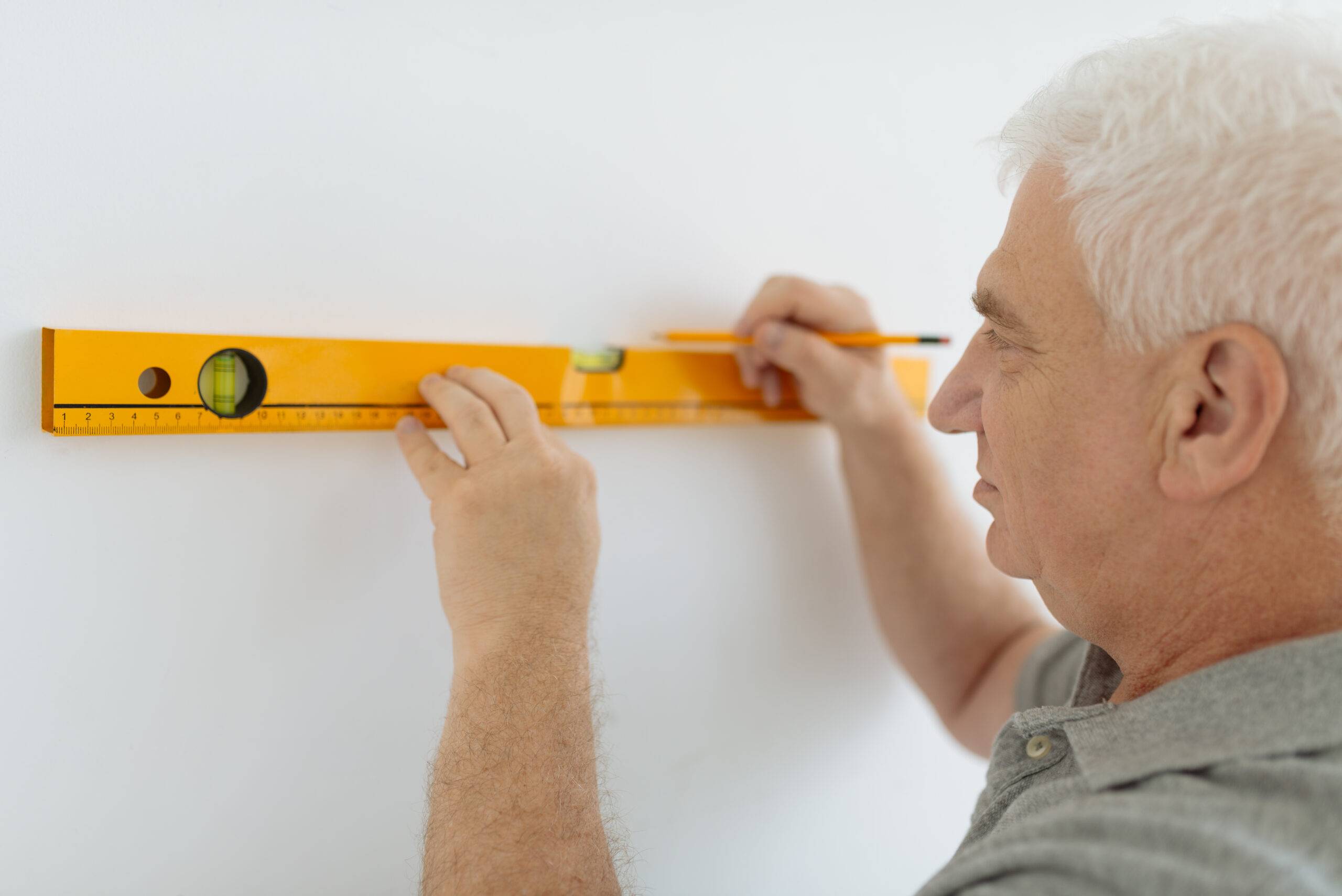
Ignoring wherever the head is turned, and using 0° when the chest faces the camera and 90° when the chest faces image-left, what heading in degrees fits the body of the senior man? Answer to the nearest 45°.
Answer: approximately 90°
